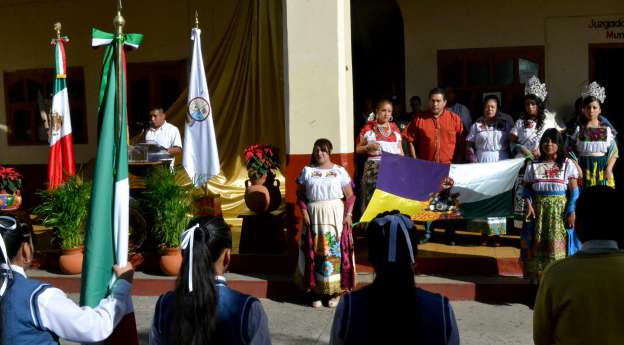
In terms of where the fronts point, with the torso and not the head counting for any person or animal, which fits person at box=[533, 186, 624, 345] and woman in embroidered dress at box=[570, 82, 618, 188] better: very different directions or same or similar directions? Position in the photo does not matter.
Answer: very different directions

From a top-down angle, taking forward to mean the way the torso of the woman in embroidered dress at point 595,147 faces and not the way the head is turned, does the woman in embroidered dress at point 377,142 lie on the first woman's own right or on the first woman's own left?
on the first woman's own right

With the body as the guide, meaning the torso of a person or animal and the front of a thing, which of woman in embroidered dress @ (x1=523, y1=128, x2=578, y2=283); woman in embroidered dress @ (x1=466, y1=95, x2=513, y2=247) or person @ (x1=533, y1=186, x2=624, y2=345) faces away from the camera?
the person

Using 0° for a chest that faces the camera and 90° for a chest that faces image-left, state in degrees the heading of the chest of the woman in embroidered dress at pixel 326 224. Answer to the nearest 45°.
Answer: approximately 0°

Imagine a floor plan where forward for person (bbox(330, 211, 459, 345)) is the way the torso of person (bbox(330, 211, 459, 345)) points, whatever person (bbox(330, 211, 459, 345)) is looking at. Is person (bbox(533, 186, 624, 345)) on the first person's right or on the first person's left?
on the first person's right

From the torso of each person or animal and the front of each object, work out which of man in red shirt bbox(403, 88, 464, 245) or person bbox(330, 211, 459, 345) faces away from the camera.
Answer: the person

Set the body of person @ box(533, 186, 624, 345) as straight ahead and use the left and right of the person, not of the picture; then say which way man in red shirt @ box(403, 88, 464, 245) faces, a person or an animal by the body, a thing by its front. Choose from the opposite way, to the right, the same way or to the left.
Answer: the opposite way

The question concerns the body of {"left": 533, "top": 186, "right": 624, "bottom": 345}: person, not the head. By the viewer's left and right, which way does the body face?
facing away from the viewer
